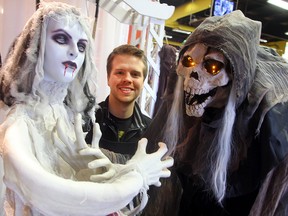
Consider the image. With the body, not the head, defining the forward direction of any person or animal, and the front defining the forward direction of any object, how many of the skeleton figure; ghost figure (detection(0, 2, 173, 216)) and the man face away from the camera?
0

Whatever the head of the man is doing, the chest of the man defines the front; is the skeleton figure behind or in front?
in front

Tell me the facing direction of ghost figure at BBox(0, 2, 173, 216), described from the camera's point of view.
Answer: facing the viewer and to the right of the viewer

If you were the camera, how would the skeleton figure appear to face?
facing the viewer and to the left of the viewer

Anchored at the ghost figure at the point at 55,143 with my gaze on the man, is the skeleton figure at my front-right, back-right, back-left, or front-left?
front-right

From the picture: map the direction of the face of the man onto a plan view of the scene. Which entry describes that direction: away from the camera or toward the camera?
toward the camera

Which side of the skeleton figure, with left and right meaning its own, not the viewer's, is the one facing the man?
right

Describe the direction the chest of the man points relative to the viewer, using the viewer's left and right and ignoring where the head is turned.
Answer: facing the viewer

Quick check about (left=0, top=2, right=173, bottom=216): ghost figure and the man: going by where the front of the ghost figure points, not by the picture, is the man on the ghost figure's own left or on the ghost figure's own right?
on the ghost figure's own left
